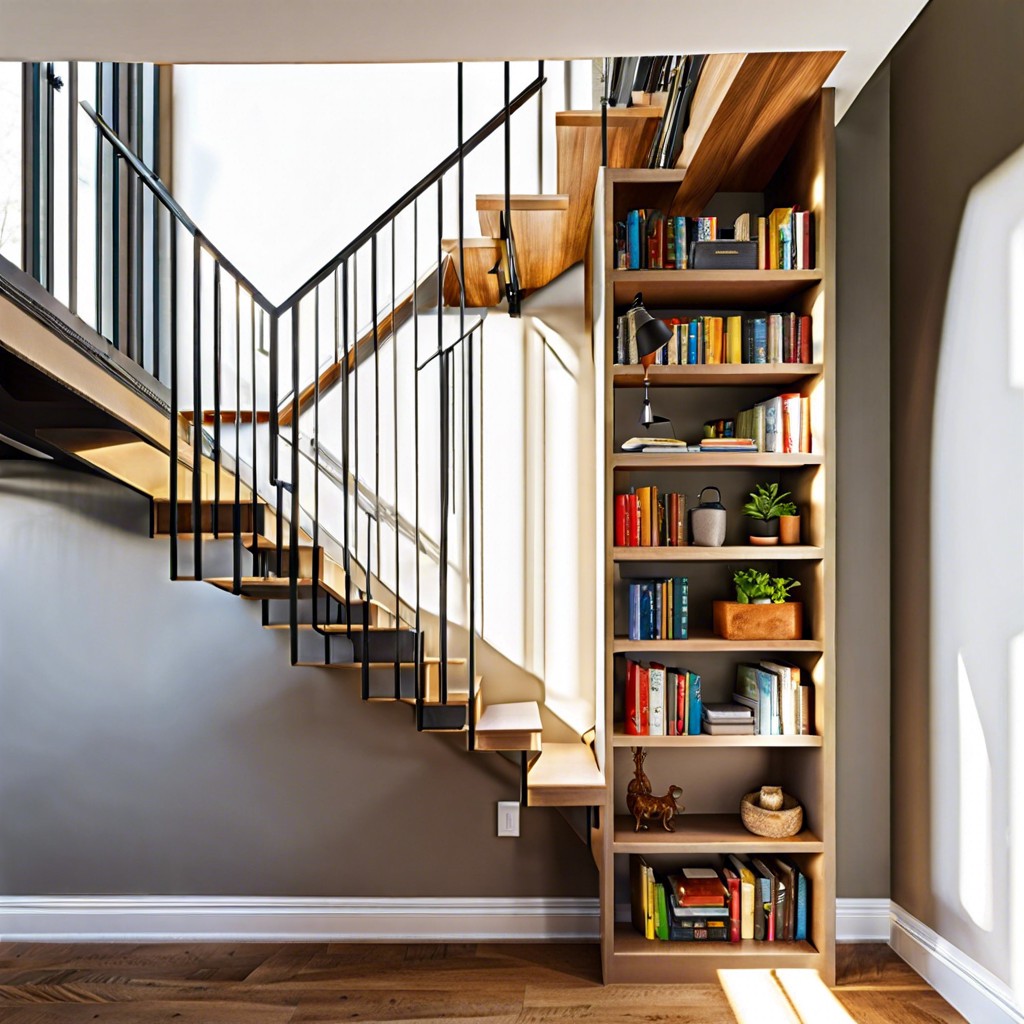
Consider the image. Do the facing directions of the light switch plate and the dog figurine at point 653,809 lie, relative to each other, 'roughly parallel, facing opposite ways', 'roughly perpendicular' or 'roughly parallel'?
roughly perpendicular

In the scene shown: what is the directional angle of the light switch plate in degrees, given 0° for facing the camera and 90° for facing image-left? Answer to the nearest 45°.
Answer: approximately 0°

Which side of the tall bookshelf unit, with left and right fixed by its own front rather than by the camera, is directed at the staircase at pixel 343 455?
right
